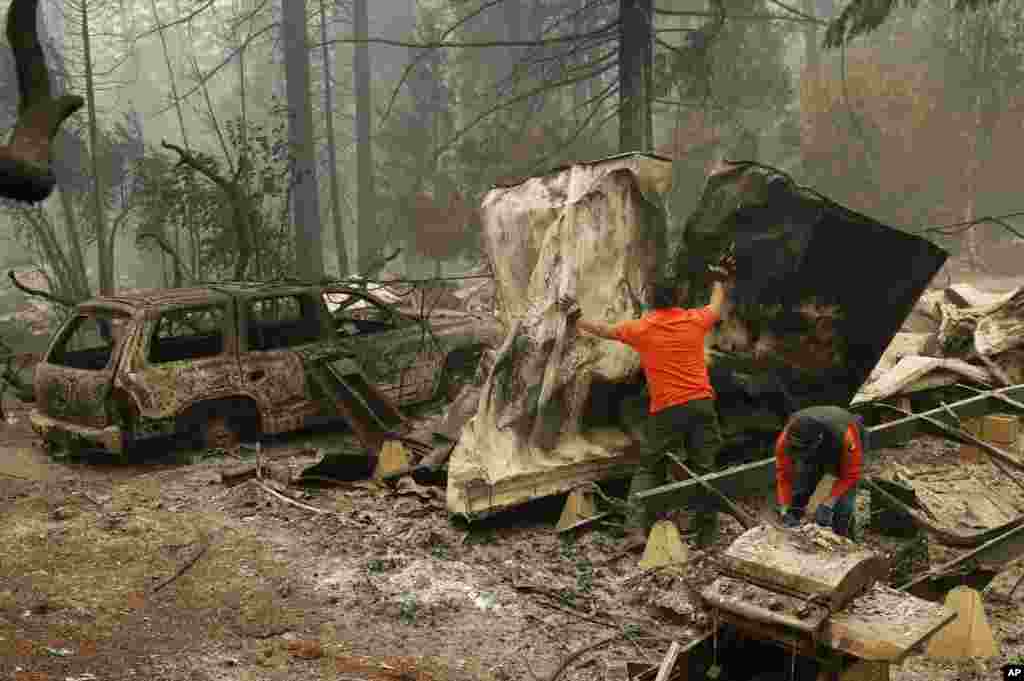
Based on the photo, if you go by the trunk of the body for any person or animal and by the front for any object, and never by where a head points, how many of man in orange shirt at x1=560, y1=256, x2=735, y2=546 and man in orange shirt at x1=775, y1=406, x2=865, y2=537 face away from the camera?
1

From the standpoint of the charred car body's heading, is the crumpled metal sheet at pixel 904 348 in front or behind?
in front

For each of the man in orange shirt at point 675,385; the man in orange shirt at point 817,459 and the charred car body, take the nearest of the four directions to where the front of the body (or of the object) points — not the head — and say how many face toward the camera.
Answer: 1

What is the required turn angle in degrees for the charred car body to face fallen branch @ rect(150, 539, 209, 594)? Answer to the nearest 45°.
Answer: approximately 135° to its right

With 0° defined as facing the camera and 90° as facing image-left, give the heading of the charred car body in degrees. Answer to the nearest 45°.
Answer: approximately 225°

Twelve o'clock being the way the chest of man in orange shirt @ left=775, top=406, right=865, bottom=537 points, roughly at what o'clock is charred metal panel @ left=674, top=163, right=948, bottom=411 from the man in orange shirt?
The charred metal panel is roughly at 6 o'clock from the man in orange shirt.

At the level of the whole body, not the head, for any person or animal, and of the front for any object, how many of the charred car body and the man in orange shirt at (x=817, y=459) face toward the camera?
1

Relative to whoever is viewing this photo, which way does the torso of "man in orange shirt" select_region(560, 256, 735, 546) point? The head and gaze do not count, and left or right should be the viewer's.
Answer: facing away from the viewer

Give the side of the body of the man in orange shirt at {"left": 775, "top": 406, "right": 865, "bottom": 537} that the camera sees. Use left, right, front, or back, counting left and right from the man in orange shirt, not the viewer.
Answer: front

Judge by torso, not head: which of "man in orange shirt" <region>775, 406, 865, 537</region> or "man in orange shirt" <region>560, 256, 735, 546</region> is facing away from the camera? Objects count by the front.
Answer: "man in orange shirt" <region>560, 256, 735, 546</region>

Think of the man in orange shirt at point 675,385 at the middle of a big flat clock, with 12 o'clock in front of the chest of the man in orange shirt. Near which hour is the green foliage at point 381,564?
The green foliage is roughly at 8 o'clock from the man in orange shirt.

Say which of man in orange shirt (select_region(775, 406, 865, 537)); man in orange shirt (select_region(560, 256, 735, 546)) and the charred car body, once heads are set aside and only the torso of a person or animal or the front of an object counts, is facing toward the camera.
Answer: man in orange shirt (select_region(775, 406, 865, 537))

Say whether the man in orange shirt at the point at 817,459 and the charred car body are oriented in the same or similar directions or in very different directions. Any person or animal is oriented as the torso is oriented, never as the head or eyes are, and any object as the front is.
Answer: very different directions

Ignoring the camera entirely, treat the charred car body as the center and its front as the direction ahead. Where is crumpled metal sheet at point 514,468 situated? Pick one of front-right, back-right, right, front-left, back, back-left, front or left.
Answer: right

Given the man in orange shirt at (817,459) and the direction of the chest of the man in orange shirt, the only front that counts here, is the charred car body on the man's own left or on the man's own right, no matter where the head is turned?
on the man's own right

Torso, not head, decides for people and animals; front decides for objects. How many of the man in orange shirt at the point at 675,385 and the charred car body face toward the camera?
0

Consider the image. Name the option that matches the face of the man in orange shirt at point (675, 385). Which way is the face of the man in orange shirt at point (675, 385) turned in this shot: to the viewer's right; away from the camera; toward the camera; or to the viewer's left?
away from the camera

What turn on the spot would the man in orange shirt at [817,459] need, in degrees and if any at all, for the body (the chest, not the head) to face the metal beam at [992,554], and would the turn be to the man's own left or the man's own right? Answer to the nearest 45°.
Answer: approximately 90° to the man's own left
